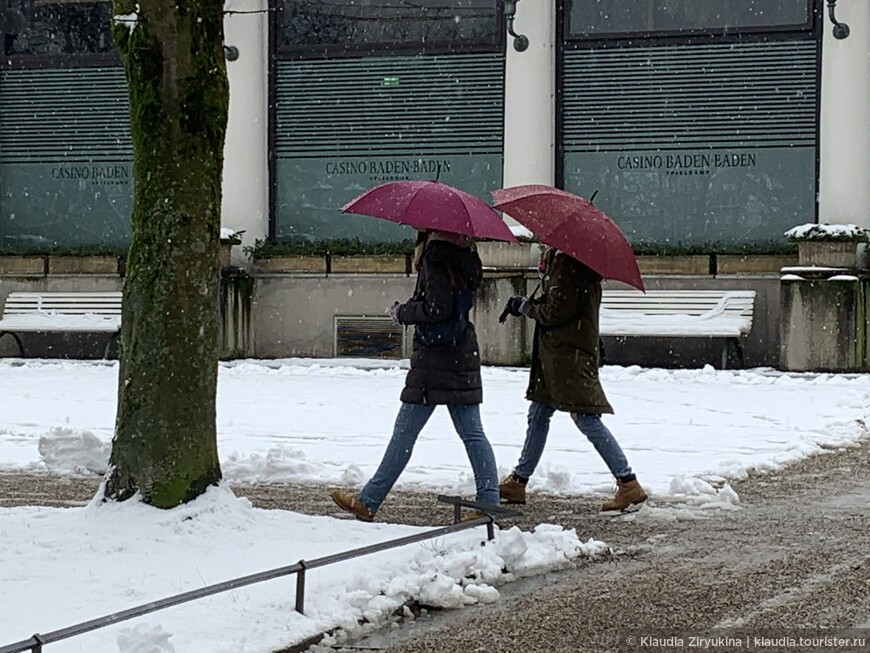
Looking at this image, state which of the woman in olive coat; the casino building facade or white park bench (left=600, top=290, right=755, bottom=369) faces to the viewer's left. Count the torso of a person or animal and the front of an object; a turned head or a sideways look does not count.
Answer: the woman in olive coat

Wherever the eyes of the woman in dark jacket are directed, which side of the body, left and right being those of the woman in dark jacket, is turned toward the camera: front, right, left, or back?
left

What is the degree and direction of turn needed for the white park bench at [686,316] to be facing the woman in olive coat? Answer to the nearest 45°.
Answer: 0° — it already faces them

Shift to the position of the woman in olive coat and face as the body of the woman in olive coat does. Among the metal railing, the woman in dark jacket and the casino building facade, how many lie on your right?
1

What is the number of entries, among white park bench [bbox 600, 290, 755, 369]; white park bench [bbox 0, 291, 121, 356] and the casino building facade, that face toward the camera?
3

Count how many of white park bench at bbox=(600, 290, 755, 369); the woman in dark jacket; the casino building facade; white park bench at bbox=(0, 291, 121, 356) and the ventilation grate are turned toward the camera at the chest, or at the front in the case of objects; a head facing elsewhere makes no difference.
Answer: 4

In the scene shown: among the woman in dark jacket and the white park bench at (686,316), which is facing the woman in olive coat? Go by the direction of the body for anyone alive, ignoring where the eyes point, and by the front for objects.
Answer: the white park bench

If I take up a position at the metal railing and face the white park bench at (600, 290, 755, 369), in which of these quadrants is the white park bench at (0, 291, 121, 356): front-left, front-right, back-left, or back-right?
front-left

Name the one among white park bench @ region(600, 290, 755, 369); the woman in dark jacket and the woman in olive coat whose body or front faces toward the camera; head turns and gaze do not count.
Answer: the white park bench

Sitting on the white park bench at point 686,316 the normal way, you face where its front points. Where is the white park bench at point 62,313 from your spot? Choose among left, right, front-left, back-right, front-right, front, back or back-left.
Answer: right

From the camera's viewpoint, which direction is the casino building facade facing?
toward the camera

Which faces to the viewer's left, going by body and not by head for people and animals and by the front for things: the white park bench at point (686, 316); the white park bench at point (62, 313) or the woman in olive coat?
the woman in olive coat

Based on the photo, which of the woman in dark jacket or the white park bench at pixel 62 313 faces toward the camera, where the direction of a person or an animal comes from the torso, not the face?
the white park bench

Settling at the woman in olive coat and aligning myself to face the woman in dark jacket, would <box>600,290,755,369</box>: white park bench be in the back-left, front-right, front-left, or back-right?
back-right

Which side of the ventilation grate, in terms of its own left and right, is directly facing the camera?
front

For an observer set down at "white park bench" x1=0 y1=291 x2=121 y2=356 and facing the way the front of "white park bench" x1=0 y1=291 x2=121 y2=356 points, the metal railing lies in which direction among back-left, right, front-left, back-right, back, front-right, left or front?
front
